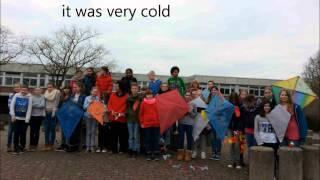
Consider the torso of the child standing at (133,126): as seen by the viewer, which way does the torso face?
toward the camera

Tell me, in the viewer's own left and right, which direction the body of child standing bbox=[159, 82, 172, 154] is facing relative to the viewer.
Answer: facing the viewer

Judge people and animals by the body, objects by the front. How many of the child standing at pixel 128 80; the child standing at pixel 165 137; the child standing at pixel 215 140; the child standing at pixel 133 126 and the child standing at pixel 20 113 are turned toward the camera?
5

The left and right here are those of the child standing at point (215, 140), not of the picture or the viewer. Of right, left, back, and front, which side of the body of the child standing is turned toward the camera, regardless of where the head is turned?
front

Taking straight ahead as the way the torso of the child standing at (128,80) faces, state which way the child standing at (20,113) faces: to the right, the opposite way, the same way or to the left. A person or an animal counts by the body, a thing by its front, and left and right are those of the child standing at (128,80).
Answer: the same way

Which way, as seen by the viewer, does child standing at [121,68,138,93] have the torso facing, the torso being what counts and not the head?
toward the camera

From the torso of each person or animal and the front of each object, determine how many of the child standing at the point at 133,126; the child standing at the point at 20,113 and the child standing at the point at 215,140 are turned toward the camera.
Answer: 3

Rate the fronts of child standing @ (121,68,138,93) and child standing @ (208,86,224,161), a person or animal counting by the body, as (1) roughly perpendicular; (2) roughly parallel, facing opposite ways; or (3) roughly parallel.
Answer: roughly parallel

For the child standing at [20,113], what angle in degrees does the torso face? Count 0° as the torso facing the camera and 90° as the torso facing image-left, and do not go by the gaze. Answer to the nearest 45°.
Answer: approximately 0°

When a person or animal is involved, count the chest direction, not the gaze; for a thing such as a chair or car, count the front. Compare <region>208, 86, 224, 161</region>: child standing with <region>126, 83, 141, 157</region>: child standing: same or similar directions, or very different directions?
same or similar directions

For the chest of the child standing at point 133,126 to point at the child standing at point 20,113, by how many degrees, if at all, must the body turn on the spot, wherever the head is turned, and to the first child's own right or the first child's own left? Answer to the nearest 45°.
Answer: approximately 90° to the first child's own right

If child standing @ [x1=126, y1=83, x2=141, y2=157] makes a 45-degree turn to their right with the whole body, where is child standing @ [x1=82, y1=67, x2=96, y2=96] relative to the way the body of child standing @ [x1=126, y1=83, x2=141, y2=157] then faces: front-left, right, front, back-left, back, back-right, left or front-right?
right

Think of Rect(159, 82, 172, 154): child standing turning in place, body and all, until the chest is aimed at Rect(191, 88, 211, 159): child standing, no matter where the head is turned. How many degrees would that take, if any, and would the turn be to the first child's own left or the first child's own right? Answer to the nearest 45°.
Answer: approximately 90° to the first child's own left

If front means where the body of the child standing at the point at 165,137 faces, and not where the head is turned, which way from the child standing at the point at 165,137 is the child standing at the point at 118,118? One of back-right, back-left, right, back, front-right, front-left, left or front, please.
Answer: right

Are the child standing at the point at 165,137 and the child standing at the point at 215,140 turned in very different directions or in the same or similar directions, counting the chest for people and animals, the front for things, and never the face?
same or similar directions
